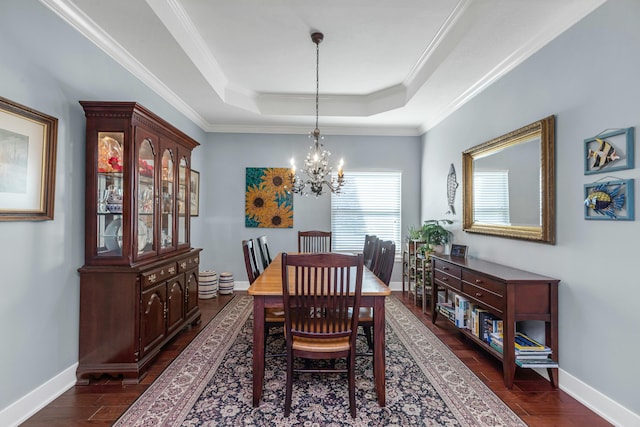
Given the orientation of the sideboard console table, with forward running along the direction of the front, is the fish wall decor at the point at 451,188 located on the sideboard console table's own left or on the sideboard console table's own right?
on the sideboard console table's own right

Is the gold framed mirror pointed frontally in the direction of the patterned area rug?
yes

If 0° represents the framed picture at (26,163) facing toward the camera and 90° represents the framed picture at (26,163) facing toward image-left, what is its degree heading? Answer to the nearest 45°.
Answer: approximately 315°

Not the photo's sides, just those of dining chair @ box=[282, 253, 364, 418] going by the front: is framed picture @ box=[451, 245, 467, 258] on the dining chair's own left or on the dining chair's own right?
on the dining chair's own right

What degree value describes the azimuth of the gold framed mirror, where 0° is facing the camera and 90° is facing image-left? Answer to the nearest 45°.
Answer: approximately 45°

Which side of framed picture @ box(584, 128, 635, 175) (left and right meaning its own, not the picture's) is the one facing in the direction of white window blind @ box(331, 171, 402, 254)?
right

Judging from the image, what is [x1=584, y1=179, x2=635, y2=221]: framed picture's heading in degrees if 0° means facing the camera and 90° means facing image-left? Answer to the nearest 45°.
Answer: approximately 45°

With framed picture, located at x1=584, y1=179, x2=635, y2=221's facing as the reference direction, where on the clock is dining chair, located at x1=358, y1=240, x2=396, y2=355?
The dining chair is roughly at 1 o'clock from the framed picture.

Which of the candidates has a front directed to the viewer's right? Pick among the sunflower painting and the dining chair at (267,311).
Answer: the dining chair

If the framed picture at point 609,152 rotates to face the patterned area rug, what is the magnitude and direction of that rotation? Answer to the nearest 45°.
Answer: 0° — it already faces it

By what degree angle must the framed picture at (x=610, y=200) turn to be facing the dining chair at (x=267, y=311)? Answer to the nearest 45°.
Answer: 0° — it already faces it

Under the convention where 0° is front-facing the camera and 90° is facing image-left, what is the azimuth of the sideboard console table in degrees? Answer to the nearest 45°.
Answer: approximately 45°

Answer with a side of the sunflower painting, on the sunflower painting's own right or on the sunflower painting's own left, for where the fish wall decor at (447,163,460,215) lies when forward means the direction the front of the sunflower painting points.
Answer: on the sunflower painting's own left

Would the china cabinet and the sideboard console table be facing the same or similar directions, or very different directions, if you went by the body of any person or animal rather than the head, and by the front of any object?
very different directions
